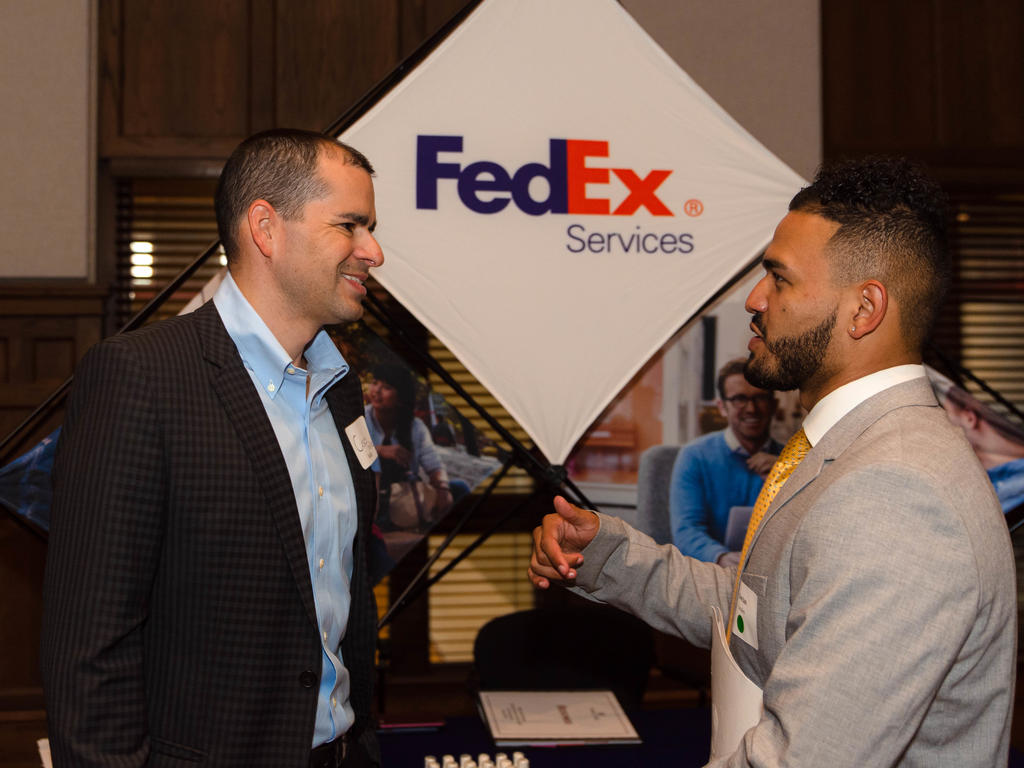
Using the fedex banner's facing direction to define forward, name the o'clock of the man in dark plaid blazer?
The man in dark plaid blazer is roughly at 1 o'clock from the fedex banner.

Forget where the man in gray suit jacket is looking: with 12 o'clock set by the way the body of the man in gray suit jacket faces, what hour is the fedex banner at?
The fedex banner is roughly at 2 o'clock from the man in gray suit jacket.

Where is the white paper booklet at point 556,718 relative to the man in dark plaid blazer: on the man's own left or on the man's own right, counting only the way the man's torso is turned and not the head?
on the man's own left

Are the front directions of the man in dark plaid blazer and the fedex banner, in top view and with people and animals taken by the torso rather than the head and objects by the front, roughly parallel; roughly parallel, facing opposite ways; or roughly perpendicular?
roughly perpendicular

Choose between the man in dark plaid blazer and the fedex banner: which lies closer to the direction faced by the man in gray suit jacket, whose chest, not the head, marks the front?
the man in dark plaid blazer

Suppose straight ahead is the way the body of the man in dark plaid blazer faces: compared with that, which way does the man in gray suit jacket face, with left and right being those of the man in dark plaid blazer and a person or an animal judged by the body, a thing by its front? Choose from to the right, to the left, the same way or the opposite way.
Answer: the opposite way

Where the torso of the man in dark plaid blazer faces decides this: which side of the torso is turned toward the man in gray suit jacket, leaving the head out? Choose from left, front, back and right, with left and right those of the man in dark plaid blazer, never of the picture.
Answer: front

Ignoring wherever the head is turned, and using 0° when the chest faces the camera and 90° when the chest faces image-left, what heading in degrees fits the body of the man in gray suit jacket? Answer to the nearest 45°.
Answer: approximately 90°

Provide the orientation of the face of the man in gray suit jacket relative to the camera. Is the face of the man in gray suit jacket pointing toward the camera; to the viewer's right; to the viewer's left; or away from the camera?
to the viewer's left

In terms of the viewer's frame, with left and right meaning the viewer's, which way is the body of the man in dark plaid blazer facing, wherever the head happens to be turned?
facing the viewer and to the right of the viewer

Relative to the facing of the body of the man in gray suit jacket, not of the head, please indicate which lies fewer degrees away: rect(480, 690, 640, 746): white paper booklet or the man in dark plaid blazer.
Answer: the man in dark plaid blazer

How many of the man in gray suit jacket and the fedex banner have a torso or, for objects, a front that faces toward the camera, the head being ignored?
1

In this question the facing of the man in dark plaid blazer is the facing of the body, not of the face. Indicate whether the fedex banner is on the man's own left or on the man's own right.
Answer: on the man's own left

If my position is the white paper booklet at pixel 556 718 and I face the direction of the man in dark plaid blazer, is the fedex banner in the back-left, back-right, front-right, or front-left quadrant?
back-right

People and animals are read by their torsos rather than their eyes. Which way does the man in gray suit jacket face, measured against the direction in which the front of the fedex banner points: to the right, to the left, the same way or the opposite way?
to the right

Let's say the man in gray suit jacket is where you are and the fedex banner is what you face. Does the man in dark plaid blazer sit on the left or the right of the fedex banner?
left

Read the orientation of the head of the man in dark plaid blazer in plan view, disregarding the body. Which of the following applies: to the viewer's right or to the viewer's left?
to the viewer's right

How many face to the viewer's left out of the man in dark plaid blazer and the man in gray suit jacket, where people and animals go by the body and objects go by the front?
1
